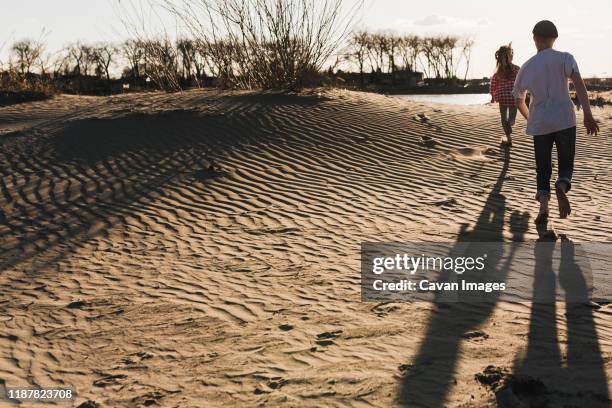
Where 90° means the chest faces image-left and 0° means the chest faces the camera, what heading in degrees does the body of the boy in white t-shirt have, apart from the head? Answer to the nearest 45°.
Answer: approximately 180°
